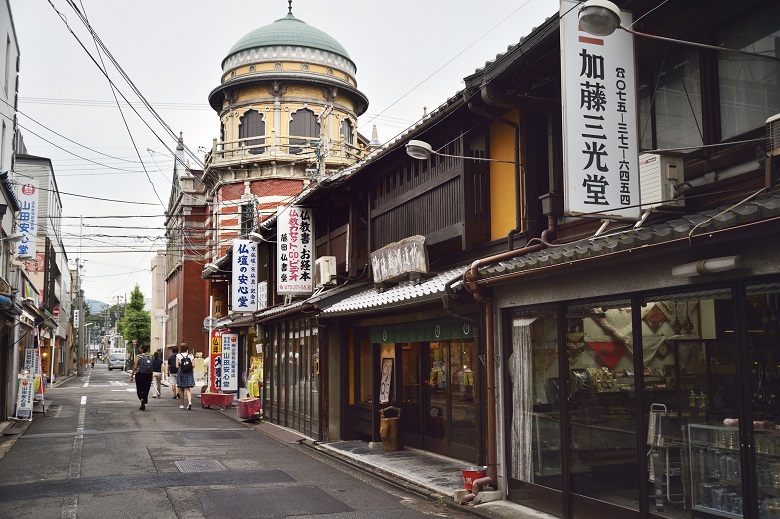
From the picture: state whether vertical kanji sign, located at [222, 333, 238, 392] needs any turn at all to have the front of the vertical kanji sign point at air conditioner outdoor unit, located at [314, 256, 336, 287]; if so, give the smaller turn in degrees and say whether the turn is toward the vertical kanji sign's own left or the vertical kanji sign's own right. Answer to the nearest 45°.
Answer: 0° — it already faces it

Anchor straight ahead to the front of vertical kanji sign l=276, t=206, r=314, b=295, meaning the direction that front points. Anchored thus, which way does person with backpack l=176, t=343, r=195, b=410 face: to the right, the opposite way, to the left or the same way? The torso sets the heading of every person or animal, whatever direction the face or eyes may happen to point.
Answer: the opposite way

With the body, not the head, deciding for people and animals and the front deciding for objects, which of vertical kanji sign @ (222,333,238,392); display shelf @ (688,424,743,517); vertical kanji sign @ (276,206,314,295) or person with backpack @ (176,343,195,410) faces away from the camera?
the person with backpack

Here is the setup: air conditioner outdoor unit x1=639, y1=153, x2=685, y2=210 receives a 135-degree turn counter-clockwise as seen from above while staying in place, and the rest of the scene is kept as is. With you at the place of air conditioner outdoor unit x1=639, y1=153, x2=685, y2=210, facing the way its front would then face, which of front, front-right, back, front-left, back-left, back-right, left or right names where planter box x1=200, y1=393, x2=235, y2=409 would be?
back-left

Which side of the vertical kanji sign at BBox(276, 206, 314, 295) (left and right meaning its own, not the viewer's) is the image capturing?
front

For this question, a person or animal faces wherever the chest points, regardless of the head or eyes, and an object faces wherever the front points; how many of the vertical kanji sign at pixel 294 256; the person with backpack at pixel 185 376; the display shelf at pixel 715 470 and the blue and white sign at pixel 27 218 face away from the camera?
1

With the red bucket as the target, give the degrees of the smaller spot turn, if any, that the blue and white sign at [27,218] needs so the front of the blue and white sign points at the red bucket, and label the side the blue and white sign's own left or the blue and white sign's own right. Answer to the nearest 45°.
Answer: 0° — it already faces it

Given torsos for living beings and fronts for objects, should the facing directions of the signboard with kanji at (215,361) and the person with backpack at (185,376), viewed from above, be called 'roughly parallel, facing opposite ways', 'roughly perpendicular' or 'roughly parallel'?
roughly parallel, facing opposite ways

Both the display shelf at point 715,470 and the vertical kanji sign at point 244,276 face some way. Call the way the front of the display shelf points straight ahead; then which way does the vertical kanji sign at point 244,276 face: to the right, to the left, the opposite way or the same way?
to the left

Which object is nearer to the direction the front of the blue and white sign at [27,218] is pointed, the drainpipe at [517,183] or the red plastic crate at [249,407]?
the drainpipe

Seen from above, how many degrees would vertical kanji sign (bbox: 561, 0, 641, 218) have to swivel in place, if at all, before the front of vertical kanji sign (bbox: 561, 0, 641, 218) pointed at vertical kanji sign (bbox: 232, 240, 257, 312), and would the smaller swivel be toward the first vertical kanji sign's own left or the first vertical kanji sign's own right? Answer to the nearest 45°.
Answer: approximately 135° to the first vertical kanji sign's own right

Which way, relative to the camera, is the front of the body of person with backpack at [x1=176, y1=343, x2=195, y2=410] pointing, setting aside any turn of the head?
away from the camera

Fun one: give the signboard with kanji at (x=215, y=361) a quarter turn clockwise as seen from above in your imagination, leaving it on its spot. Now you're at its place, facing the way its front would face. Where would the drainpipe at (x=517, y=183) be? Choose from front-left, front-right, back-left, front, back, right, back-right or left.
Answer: left

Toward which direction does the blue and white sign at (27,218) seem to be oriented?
toward the camera

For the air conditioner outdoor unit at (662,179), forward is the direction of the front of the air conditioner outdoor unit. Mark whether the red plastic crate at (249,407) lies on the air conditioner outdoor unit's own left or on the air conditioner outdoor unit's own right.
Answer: on the air conditioner outdoor unit's own right

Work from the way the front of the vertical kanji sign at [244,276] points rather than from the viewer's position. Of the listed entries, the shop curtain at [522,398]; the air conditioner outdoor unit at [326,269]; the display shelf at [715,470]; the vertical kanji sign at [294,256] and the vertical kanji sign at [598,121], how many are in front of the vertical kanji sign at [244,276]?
5

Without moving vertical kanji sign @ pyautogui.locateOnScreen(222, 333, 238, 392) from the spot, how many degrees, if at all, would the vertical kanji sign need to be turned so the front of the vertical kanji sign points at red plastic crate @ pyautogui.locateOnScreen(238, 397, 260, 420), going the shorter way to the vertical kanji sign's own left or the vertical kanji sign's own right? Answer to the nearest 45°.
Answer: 0° — it already faces it
